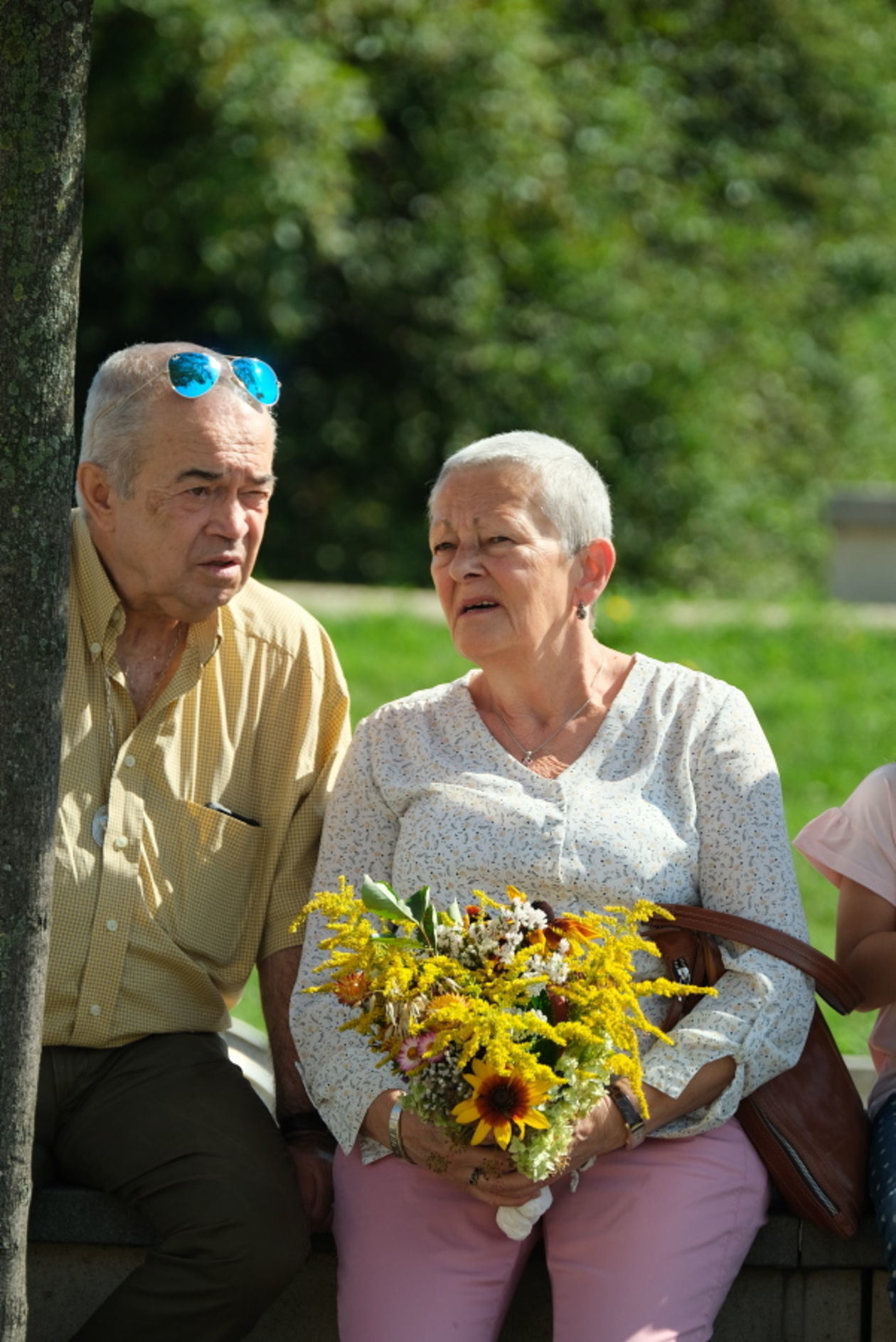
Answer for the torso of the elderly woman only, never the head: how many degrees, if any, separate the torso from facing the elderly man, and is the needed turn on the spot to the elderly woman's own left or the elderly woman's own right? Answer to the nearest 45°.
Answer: approximately 90° to the elderly woman's own right

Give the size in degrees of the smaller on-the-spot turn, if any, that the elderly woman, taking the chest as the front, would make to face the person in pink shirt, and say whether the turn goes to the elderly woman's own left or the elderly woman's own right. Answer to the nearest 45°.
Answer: approximately 90° to the elderly woman's own left

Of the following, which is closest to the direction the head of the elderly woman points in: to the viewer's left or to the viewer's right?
to the viewer's left

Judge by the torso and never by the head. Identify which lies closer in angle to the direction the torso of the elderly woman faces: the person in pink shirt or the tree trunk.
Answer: the tree trunk

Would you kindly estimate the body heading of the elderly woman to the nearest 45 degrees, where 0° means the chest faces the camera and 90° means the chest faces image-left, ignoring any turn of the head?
approximately 0°

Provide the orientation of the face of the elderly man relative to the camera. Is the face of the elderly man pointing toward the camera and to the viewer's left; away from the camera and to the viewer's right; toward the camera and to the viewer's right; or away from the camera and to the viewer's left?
toward the camera and to the viewer's right

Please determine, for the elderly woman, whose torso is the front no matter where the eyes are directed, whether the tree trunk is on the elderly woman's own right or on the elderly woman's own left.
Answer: on the elderly woman's own right
